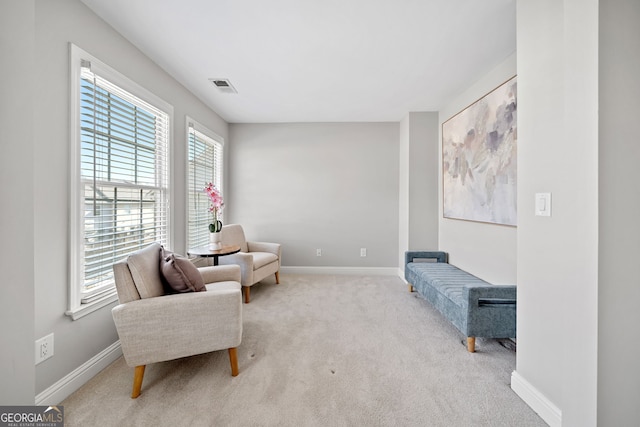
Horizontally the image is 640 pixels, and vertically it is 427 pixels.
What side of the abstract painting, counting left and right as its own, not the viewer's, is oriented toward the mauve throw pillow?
front

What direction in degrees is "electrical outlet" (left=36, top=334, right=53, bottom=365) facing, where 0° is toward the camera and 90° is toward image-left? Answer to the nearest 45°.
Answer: approximately 315°

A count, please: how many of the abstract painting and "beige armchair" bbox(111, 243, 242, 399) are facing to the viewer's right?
1

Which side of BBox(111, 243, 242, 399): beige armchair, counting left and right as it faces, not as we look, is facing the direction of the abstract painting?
front

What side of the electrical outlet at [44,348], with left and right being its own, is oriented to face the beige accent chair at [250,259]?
left

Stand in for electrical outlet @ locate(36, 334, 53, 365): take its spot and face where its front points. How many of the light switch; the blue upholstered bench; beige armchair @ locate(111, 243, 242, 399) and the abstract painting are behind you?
0

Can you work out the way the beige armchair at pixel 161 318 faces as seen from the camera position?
facing to the right of the viewer

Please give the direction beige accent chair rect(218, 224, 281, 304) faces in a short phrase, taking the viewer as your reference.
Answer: facing the viewer and to the right of the viewer

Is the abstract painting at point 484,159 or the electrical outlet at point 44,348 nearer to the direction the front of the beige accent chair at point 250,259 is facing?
the abstract painting

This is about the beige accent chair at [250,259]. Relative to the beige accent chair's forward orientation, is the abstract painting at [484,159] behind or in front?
in front

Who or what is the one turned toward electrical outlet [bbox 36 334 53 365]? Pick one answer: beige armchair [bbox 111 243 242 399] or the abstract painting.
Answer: the abstract painting

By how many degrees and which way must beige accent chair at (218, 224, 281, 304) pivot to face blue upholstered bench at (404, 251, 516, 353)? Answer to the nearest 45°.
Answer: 0° — it already faces it

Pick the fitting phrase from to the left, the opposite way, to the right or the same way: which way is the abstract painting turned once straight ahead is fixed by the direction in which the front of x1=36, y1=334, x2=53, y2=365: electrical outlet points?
the opposite way

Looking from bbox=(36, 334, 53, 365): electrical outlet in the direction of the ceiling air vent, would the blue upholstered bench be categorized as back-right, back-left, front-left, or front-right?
front-right

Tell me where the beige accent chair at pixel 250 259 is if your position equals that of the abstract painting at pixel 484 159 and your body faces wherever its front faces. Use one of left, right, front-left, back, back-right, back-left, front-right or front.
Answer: front-right

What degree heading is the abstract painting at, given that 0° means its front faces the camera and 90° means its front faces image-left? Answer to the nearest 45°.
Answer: approximately 45°

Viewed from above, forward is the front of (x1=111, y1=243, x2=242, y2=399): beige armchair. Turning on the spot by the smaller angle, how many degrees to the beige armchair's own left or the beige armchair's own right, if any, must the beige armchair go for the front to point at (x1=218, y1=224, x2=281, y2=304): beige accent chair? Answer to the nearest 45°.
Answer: approximately 45° to the beige armchair's own left

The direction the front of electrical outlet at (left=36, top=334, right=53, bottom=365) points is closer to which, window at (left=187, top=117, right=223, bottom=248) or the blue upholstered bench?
the blue upholstered bench

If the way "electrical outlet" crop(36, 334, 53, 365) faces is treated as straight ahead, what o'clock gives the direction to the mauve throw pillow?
The mauve throw pillow is roughly at 11 o'clock from the electrical outlet.
